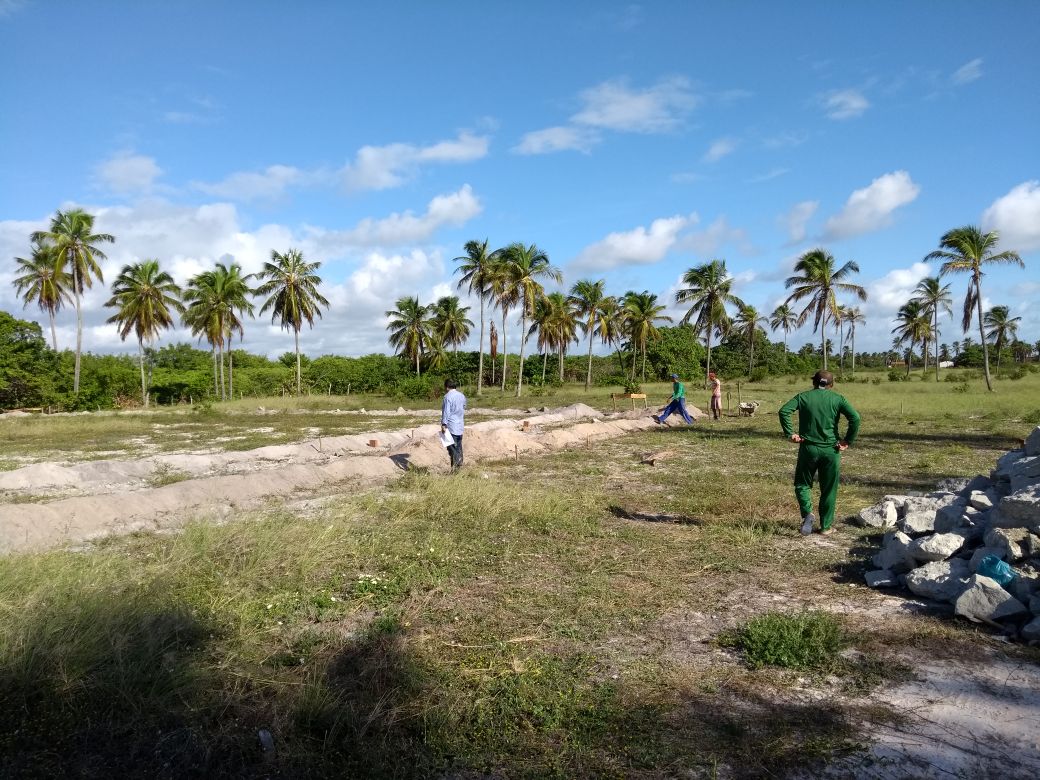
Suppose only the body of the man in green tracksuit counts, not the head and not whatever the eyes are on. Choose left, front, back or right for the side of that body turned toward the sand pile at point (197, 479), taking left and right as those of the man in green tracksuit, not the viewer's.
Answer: left

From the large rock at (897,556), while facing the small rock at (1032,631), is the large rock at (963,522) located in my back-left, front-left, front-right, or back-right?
back-left

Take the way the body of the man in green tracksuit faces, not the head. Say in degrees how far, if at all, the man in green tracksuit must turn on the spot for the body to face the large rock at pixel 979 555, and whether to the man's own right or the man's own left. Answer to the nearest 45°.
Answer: approximately 135° to the man's own right

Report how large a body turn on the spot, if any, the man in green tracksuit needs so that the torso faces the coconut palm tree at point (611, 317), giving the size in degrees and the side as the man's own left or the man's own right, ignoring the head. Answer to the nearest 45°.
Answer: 0° — they already face it

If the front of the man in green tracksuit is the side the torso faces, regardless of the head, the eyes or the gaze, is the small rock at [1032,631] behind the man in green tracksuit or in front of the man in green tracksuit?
behind

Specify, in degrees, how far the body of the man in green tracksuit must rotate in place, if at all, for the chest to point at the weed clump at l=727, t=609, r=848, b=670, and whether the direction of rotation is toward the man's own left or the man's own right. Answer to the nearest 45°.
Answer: approximately 180°

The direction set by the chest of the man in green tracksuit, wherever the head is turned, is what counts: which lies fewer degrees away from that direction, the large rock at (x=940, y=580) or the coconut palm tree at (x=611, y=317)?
the coconut palm tree

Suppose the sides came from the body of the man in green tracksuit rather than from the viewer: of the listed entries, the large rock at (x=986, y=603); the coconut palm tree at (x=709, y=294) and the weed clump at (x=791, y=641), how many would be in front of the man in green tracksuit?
1

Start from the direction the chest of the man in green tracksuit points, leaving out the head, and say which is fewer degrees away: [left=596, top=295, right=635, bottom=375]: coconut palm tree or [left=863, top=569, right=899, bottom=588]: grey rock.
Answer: the coconut palm tree

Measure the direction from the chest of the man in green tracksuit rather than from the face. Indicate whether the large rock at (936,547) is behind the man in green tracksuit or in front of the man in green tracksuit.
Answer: behind

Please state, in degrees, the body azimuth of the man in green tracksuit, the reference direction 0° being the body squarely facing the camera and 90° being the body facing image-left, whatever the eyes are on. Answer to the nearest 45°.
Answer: approximately 180°

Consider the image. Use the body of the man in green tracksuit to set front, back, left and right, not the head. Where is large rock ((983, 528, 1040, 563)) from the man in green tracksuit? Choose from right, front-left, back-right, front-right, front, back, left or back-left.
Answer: back-right

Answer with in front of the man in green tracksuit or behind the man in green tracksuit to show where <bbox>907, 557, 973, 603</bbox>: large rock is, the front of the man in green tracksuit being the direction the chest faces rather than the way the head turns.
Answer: behind
